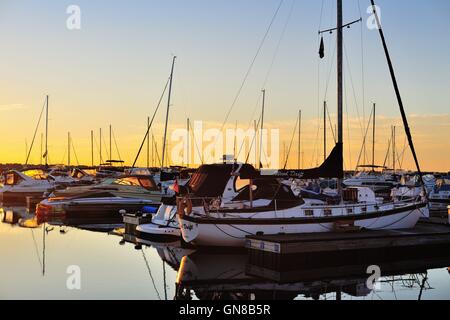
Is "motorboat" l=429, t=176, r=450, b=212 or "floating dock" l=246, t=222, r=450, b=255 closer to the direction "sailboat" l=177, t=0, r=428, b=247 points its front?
the motorboat

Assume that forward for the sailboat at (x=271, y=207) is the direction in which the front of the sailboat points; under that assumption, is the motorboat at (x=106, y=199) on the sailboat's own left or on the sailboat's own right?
on the sailboat's own left

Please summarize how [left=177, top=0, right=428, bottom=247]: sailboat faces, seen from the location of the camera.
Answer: facing away from the viewer and to the right of the viewer

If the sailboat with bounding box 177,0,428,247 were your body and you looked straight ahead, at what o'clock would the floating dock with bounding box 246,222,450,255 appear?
The floating dock is roughly at 3 o'clock from the sailboat.

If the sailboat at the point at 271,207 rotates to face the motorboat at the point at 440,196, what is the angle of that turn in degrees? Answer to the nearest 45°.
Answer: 0° — it already faces it
